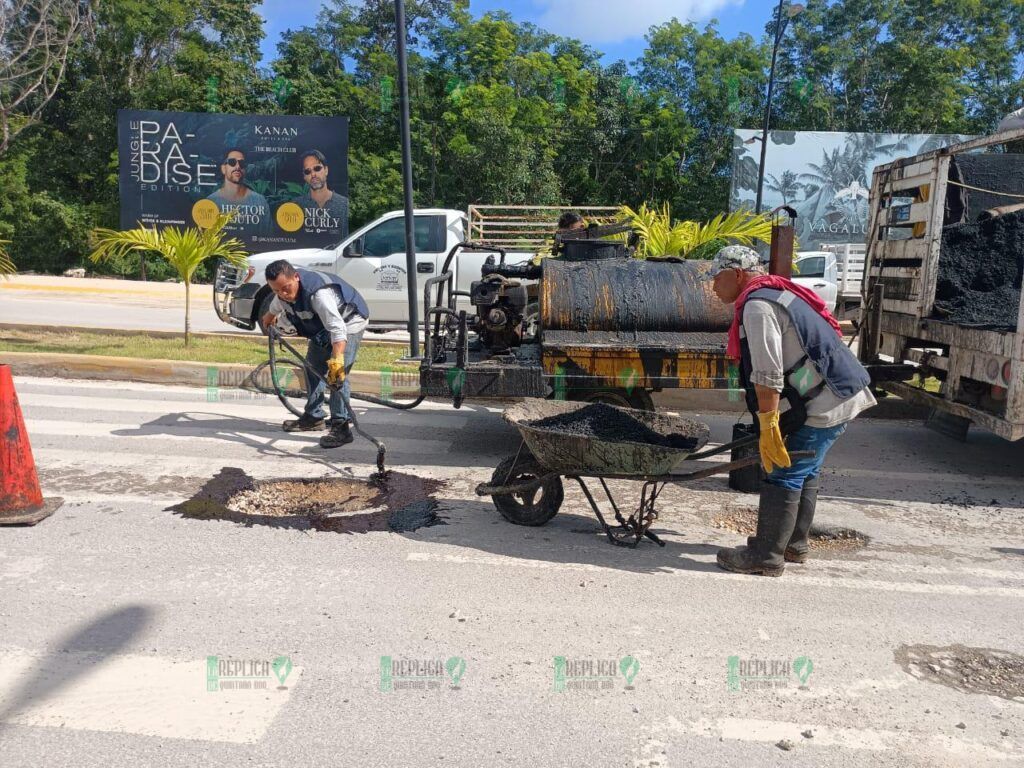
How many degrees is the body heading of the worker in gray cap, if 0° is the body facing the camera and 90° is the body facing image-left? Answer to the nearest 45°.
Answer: approximately 90°

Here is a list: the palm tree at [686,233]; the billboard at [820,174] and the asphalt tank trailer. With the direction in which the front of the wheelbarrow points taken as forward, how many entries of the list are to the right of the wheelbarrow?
3

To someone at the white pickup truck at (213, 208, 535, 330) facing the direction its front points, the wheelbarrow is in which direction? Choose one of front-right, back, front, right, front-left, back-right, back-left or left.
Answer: left

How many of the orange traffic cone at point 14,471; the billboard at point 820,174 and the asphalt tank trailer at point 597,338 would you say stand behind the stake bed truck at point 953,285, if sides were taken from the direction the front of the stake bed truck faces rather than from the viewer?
2

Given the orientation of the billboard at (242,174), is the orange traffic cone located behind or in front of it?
in front

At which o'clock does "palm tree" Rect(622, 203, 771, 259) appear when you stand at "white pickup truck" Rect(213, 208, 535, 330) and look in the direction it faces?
The palm tree is roughly at 7 o'clock from the white pickup truck.

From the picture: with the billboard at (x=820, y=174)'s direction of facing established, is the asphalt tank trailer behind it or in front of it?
in front

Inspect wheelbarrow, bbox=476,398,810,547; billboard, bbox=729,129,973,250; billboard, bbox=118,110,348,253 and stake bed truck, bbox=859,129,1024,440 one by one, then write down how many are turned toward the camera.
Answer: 2

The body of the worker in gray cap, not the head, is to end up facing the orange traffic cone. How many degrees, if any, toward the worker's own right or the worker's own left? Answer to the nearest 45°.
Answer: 0° — they already face it

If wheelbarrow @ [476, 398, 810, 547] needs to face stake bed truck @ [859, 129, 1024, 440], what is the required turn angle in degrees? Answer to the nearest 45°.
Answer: approximately 135° to its right

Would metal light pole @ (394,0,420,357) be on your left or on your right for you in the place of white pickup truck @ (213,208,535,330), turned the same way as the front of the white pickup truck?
on your left

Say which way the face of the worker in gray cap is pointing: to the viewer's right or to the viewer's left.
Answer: to the viewer's left

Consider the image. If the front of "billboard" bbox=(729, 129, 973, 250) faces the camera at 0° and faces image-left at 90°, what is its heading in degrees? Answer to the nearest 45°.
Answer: approximately 0°

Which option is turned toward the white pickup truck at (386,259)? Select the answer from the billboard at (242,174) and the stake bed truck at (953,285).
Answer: the billboard

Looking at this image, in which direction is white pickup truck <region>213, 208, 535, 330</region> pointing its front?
to the viewer's left
